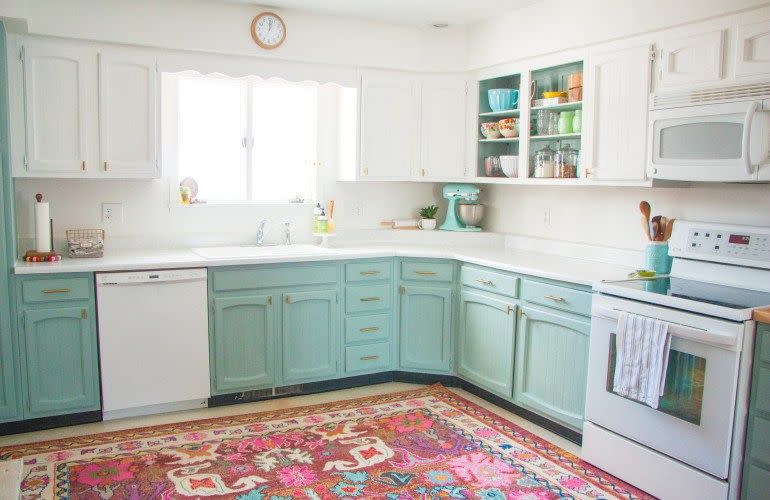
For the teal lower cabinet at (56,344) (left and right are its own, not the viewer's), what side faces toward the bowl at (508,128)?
left

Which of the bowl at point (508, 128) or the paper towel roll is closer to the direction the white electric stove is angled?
the paper towel roll

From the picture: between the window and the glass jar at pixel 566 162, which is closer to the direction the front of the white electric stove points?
the window

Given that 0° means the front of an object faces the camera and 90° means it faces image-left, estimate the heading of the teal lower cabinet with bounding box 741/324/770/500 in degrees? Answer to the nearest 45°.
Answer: approximately 45°

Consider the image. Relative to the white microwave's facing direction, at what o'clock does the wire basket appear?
The wire basket is roughly at 1 o'clock from the white microwave.

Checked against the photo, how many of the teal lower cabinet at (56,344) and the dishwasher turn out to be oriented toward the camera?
2

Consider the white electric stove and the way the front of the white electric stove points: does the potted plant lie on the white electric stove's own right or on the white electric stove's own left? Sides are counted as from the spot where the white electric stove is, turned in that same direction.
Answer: on the white electric stove's own right

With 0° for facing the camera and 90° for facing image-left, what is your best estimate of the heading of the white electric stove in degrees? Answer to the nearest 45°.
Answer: approximately 45°
